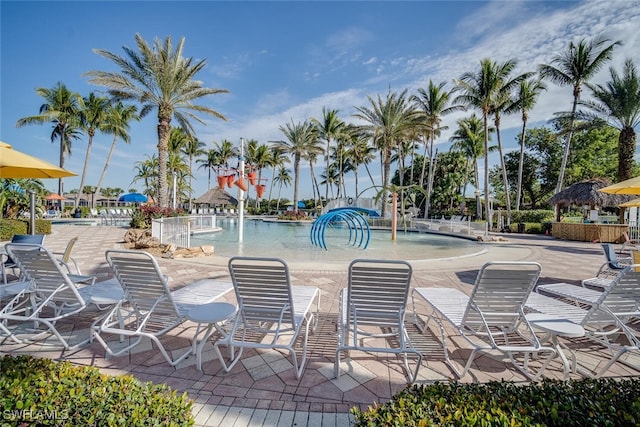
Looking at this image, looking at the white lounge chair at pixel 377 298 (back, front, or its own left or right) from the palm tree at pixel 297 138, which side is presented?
front

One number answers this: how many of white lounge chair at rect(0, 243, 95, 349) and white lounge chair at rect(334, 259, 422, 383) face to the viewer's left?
0

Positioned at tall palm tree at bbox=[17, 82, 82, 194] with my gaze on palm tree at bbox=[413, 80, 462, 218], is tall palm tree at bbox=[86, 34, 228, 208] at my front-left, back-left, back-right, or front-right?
front-right

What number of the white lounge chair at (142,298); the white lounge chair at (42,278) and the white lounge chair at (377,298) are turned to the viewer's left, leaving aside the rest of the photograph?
0

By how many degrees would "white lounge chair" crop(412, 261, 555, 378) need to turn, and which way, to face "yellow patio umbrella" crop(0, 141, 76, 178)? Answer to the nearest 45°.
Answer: approximately 45° to its left

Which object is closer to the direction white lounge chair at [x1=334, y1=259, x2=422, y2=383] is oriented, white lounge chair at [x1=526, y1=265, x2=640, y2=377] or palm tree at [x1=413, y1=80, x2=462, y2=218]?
the palm tree

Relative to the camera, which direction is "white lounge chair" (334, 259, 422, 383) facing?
away from the camera
